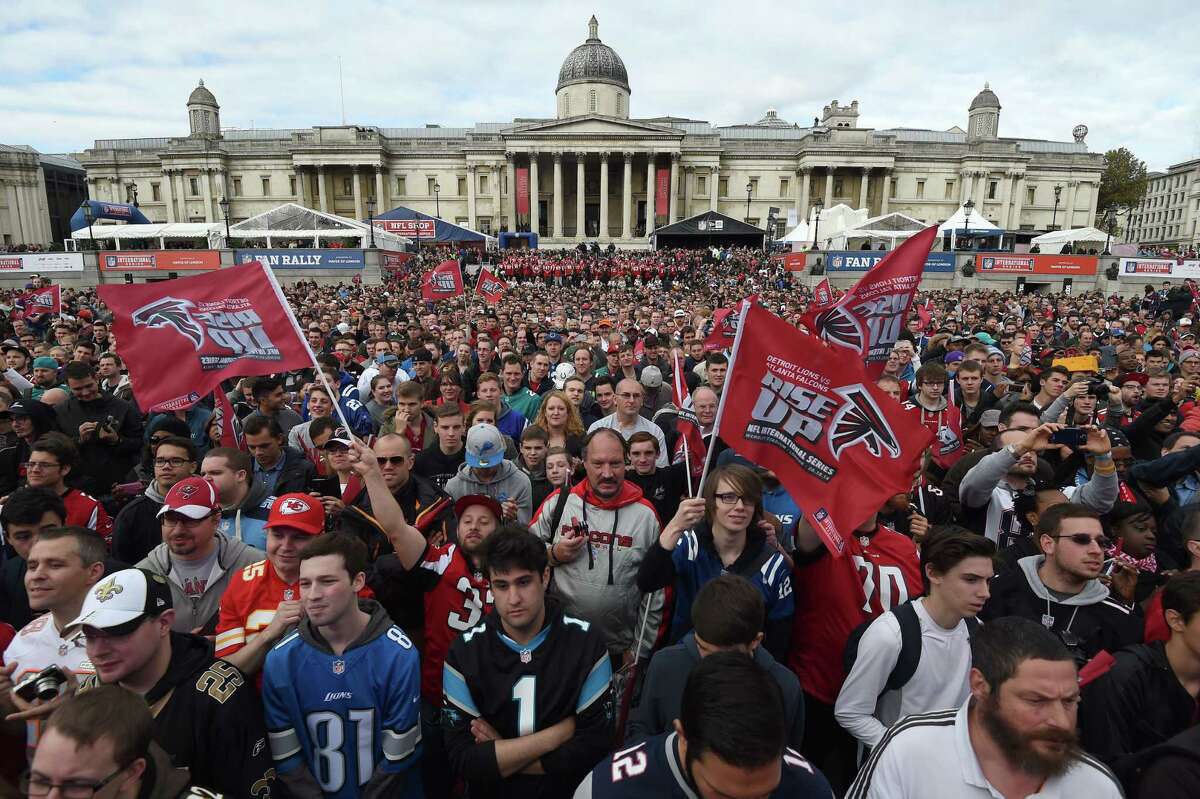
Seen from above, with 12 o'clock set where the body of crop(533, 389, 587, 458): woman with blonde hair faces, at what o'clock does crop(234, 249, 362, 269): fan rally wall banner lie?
The fan rally wall banner is roughly at 5 o'clock from the woman with blonde hair.

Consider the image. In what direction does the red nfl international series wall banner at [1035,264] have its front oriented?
toward the camera

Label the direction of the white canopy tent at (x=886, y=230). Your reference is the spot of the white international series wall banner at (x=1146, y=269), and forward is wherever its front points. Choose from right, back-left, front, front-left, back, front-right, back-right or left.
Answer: right

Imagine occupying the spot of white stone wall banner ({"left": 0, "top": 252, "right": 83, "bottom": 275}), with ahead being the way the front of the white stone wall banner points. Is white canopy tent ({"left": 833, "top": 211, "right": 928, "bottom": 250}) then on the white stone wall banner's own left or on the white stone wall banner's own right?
on the white stone wall banner's own left

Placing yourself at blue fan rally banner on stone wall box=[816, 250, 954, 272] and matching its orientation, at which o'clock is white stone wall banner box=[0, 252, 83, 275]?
white stone wall banner box=[0, 252, 83, 275] is roughly at 2 o'clock from blue fan rally banner on stone wall box=[816, 250, 954, 272].

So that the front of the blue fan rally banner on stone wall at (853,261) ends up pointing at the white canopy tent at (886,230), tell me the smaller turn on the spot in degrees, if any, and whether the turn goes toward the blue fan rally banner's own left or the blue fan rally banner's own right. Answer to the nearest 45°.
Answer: approximately 180°

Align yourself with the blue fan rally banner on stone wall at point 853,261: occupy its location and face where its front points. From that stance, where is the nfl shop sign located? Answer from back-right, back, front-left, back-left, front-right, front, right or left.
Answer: right

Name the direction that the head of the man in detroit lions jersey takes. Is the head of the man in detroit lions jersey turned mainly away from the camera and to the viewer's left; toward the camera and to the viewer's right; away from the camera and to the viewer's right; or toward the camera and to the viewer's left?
toward the camera and to the viewer's left

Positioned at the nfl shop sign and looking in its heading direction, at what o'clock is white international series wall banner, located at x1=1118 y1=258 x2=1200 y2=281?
The white international series wall banner is roughly at 10 o'clock from the nfl shop sign.

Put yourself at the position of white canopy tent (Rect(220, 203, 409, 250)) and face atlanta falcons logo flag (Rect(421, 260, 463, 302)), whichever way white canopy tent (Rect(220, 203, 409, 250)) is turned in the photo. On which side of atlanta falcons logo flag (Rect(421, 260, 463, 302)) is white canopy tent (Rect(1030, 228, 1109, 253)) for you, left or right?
left

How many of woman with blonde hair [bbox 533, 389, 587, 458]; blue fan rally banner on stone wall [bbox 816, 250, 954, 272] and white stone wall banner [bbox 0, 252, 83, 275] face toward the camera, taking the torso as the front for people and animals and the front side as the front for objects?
3

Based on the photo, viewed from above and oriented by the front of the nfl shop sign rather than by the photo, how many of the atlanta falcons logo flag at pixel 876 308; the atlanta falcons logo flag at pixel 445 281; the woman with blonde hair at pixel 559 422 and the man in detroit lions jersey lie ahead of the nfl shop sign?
4

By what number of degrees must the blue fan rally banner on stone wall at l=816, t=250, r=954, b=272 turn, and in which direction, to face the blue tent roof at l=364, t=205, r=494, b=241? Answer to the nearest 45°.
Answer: approximately 90° to its right

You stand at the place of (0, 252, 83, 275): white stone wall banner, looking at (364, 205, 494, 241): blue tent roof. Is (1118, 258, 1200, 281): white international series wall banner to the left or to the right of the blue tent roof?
right
